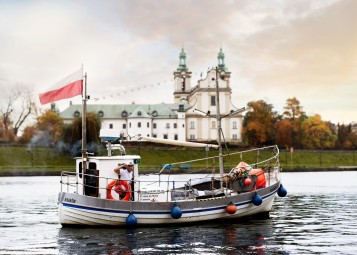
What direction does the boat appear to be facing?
to the viewer's right
